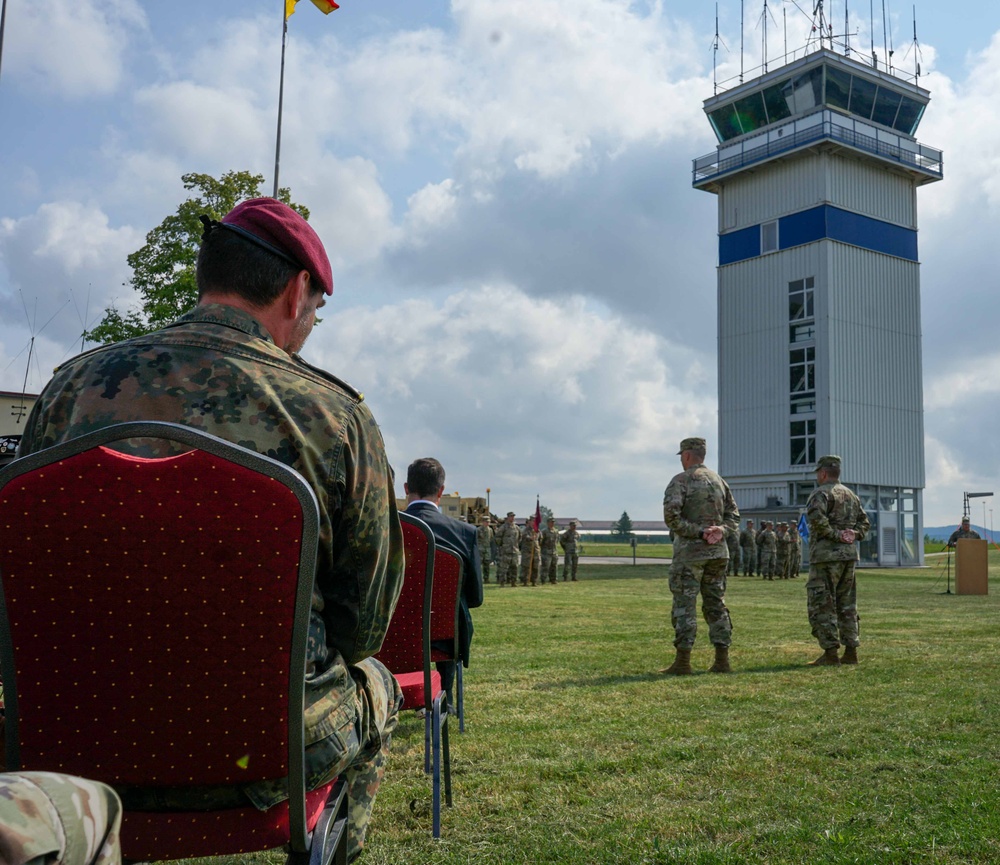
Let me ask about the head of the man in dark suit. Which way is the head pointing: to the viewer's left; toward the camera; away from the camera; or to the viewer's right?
away from the camera

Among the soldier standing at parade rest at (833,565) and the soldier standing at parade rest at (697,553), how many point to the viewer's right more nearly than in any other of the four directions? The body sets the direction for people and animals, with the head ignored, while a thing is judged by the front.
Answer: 0

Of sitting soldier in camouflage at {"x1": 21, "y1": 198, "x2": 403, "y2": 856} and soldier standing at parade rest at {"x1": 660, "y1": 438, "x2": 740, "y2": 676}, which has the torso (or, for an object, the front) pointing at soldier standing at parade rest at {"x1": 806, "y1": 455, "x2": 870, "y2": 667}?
the sitting soldier in camouflage

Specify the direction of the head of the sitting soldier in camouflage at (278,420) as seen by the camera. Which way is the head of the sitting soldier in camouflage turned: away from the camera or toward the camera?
away from the camera

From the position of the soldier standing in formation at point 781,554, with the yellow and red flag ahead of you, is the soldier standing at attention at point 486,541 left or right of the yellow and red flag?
right

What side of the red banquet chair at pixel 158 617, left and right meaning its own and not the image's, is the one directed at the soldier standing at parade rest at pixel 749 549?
front

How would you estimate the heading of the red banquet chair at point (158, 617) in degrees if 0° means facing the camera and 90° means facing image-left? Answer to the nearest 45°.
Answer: approximately 225°

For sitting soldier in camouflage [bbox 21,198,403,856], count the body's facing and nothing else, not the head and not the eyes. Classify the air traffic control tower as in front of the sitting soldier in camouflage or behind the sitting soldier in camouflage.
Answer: in front

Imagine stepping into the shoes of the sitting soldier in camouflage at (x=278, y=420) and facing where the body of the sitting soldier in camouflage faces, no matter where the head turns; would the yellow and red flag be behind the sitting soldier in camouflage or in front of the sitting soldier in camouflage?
in front

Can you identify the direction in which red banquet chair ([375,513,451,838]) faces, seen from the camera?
facing away from the viewer and to the right of the viewer

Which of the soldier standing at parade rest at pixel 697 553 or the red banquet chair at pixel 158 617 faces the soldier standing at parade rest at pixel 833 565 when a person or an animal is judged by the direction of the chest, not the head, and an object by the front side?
the red banquet chair

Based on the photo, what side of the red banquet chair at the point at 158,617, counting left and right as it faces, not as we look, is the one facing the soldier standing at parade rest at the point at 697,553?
front
